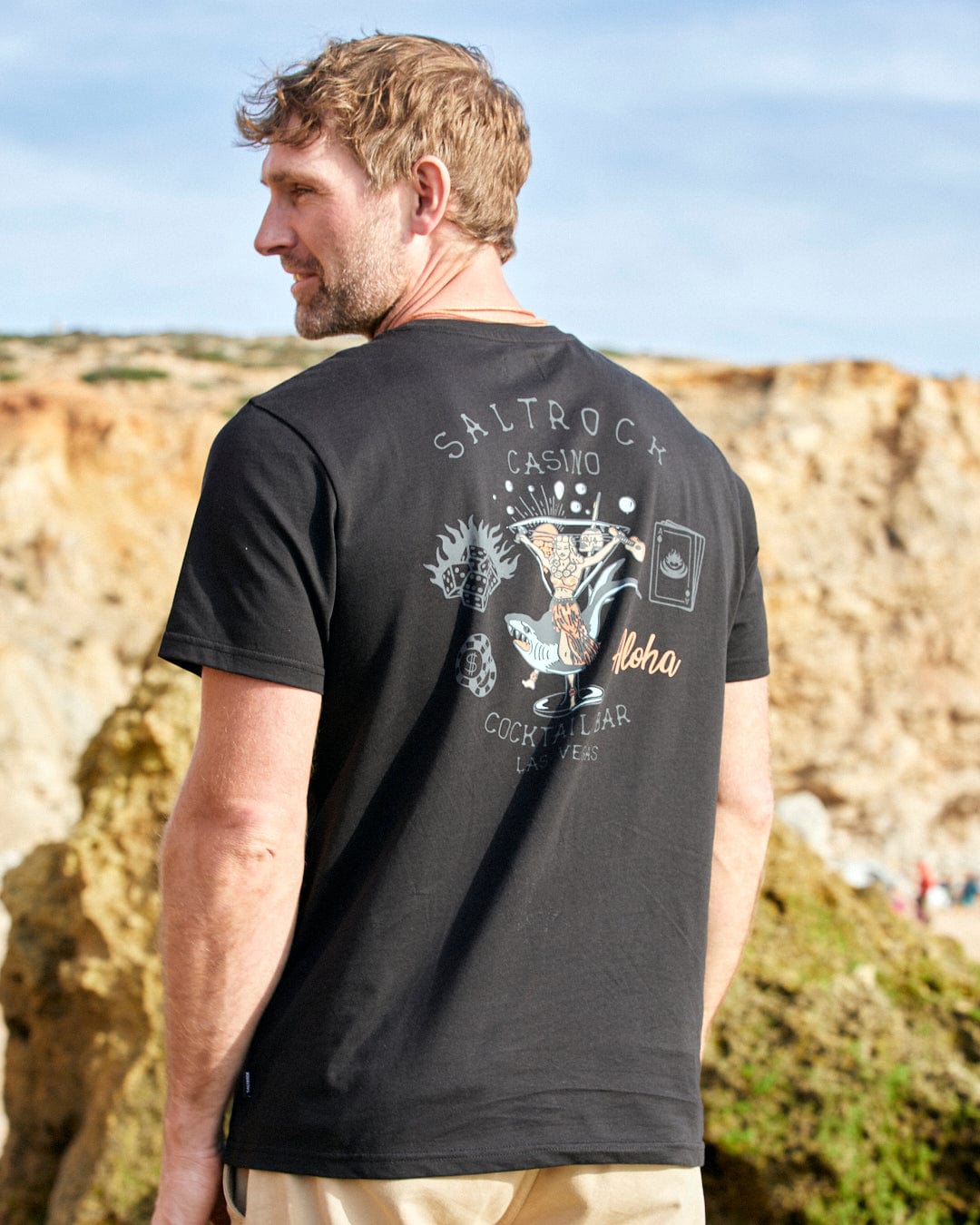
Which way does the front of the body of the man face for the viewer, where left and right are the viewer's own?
facing away from the viewer and to the left of the viewer
